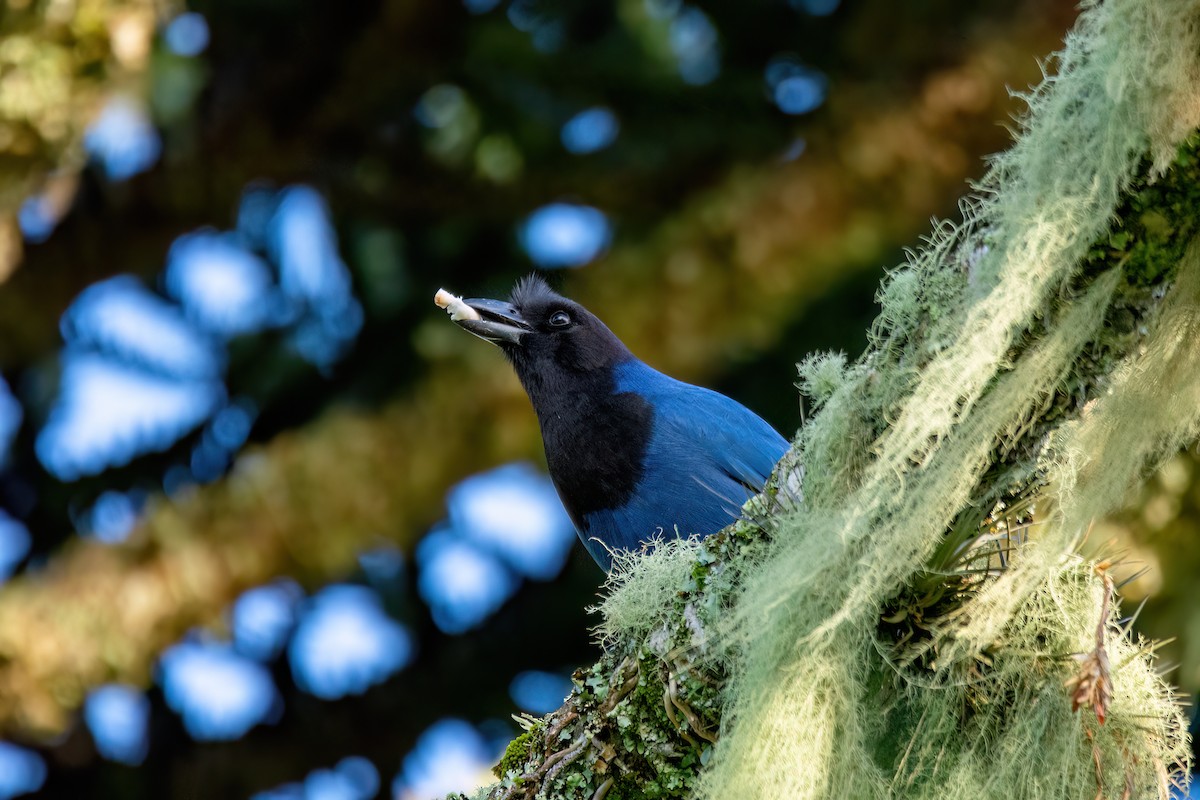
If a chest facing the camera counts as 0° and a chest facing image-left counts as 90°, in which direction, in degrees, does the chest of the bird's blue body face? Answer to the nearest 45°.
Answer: approximately 90°

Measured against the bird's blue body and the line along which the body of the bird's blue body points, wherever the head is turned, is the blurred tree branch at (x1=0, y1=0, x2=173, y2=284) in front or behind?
in front
